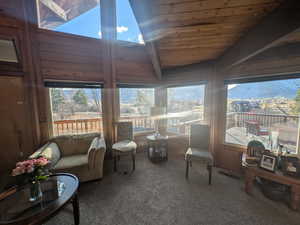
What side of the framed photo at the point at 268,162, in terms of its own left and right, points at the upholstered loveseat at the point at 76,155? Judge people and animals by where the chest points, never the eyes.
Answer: right

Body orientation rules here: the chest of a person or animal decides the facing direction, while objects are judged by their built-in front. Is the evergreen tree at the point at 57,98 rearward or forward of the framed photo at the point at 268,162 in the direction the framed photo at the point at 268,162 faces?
forward

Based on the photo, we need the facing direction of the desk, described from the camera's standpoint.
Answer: facing the viewer and to the left of the viewer

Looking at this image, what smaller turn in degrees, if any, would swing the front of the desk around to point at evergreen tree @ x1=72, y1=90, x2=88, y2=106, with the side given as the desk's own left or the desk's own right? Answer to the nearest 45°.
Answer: approximately 45° to the desk's own right

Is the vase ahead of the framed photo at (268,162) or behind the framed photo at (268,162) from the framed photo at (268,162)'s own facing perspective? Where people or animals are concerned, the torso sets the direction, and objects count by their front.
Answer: ahead

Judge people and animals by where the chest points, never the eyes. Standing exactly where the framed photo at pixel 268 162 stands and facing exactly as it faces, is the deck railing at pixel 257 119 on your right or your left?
on your right

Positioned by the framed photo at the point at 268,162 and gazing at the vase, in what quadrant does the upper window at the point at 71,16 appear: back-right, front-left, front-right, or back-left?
front-right

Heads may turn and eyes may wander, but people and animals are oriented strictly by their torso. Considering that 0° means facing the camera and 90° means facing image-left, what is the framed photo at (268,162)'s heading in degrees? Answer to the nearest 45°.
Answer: approximately 45°

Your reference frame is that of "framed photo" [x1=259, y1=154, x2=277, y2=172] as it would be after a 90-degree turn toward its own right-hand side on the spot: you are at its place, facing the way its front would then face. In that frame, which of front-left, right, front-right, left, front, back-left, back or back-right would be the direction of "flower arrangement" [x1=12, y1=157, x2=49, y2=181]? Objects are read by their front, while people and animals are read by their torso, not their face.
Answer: left

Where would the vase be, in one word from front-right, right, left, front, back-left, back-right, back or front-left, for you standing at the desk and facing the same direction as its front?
front
